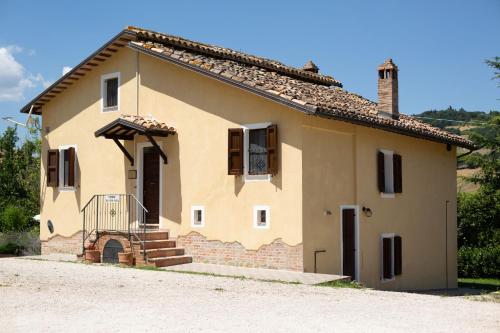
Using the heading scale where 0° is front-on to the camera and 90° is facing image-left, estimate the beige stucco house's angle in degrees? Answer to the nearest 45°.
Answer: approximately 45°

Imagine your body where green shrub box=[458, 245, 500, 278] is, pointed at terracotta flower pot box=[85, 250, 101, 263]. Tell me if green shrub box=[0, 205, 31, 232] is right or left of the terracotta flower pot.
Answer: right

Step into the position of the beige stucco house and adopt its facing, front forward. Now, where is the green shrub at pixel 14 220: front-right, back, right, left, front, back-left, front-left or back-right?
right
